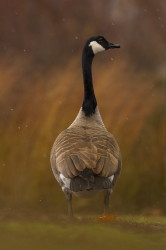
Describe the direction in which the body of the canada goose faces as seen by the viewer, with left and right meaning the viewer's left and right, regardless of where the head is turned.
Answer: facing away from the viewer
